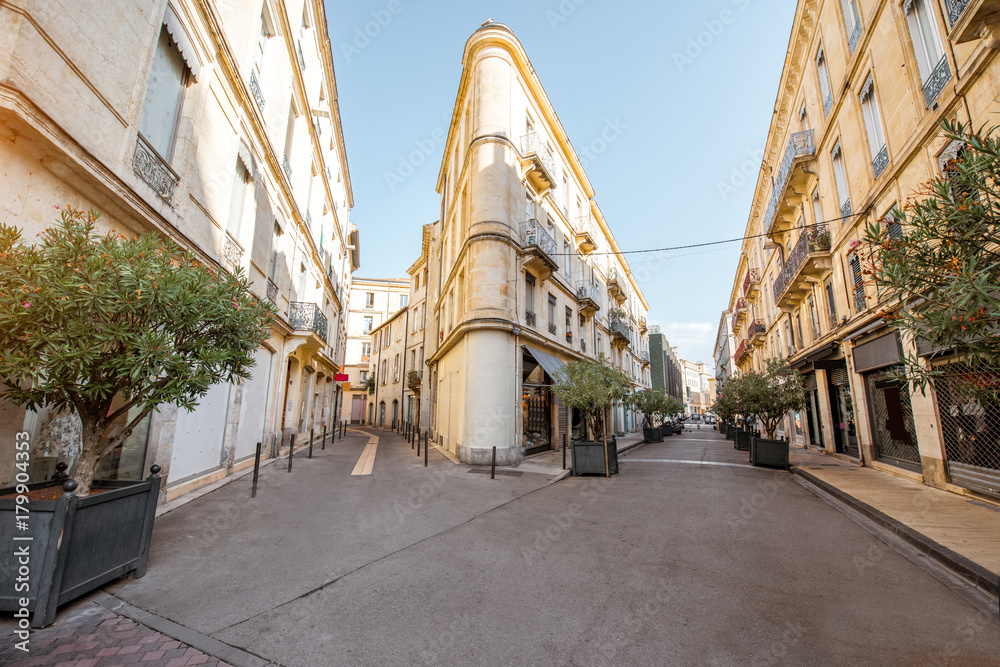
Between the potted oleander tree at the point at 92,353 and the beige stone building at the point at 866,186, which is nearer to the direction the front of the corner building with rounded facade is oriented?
the potted oleander tree

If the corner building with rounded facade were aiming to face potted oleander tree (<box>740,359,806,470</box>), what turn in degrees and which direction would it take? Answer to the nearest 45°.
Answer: approximately 90° to its left

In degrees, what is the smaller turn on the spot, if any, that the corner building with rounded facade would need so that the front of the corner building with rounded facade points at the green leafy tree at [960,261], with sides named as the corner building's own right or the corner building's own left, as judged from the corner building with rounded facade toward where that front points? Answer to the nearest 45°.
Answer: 0° — it already faces it

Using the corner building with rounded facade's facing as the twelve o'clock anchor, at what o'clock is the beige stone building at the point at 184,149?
The beige stone building is roughly at 1 o'clock from the corner building with rounded facade.

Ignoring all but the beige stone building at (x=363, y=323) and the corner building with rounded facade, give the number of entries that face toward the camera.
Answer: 2

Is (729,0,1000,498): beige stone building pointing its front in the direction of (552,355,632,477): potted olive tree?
yes

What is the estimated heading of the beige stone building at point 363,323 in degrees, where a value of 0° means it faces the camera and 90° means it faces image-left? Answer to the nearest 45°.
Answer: approximately 0°

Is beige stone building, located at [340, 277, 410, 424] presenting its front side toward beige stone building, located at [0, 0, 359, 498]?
yes

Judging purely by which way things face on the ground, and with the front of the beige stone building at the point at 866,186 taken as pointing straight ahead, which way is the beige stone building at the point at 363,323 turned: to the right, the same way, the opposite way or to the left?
to the left

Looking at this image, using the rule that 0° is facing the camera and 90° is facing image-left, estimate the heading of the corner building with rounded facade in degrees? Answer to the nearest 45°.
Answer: approximately 0°

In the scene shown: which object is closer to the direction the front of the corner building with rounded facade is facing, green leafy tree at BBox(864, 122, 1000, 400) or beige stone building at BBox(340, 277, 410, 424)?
the green leafy tree
